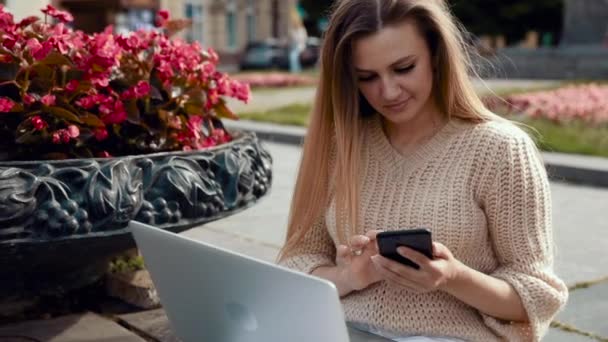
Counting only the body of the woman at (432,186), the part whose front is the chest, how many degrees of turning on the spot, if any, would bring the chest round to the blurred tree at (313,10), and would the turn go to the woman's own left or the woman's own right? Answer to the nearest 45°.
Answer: approximately 135° to the woman's own right

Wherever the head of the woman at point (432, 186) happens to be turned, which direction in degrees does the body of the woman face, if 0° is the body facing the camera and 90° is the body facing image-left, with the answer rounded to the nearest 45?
approximately 45°

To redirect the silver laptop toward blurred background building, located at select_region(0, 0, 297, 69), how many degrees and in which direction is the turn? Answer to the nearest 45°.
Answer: approximately 45° to its left

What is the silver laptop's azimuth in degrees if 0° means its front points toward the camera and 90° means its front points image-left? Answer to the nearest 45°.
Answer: approximately 225°

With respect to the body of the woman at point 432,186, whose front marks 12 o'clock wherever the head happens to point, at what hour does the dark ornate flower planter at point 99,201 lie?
The dark ornate flower planter is roughly at 2 o'clock from the woman.

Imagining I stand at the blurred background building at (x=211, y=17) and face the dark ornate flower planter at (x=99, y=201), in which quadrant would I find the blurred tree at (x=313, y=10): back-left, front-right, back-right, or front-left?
back-left

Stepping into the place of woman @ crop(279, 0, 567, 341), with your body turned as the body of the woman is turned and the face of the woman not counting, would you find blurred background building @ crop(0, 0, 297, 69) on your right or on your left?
on your right

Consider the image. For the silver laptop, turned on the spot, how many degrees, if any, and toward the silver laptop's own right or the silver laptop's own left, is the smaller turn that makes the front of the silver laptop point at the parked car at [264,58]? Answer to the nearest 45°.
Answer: approximately 45° to the silver laptop's own left
